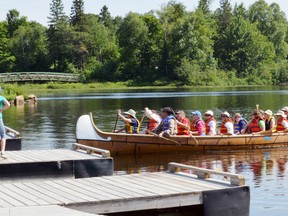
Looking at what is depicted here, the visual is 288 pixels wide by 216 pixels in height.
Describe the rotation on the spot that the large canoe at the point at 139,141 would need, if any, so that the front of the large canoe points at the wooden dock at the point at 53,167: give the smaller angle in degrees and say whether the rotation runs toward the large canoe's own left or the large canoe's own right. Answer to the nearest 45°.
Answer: approximately 90° to the large canoe's own left

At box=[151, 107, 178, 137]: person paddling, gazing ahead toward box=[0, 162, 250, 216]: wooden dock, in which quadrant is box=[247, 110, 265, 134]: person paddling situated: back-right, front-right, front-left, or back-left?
back-left

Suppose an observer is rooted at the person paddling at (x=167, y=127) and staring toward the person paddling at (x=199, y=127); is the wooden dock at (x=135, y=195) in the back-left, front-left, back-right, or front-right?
back-right

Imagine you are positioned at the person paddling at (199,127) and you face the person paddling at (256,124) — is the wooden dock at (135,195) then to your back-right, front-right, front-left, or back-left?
back-right

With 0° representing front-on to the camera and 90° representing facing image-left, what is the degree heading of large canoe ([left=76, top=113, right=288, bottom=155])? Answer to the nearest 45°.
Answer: approximately 90°

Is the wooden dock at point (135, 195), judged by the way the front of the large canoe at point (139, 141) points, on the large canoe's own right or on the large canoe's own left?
on the large canoe's own left
